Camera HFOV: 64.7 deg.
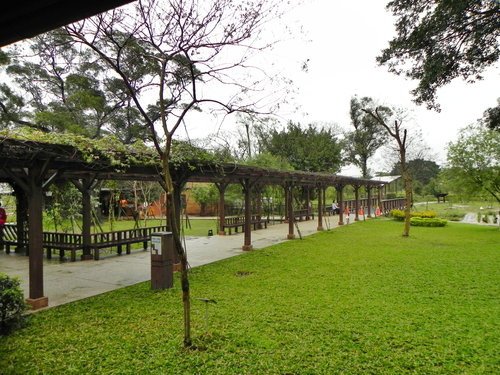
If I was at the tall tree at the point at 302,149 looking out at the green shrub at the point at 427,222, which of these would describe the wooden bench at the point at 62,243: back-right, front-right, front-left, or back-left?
front-right

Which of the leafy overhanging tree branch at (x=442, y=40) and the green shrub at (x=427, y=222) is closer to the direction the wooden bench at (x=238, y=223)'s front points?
the leafy overhanging tree branch

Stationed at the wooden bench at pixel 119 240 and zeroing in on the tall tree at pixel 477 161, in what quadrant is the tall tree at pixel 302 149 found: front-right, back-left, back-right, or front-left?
front-left

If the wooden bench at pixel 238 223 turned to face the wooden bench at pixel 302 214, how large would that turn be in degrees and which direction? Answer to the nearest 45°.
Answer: approximately 90° to its left

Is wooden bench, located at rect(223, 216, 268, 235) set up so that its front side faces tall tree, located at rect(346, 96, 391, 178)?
no

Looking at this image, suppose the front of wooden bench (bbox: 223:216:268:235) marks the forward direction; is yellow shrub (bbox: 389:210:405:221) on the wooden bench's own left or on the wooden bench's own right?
on the wooden bench's own left

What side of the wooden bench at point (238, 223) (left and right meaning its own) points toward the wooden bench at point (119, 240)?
right

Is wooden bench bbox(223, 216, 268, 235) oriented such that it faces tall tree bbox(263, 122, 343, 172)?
no

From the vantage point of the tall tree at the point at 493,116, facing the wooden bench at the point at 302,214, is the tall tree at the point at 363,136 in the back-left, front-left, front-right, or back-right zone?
front-right

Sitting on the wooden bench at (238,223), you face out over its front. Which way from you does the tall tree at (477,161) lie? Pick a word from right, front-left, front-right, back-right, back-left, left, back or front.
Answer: front-left

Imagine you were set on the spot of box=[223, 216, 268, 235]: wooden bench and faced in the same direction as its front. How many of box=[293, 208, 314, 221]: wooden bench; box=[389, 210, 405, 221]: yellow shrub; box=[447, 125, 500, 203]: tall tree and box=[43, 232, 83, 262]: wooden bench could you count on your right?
1

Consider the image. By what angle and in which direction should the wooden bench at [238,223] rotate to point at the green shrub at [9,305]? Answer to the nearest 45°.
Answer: approximately 45° to its right

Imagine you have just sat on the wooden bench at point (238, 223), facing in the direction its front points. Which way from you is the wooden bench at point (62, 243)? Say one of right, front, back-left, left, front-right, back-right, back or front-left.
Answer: right

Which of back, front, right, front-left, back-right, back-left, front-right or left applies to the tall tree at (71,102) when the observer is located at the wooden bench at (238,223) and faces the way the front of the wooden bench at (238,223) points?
back-right
